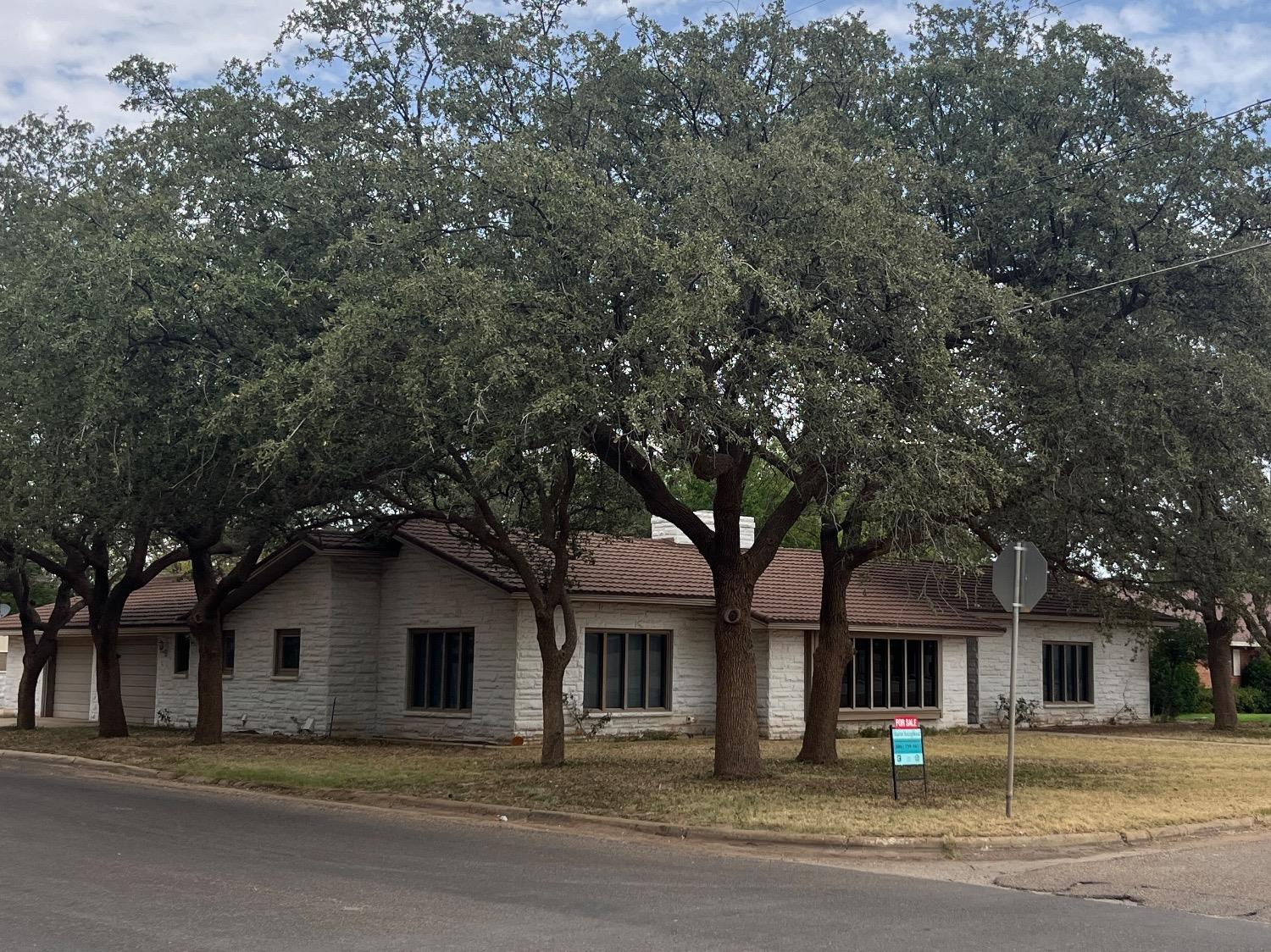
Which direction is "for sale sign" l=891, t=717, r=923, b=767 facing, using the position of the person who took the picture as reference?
facing the viewer

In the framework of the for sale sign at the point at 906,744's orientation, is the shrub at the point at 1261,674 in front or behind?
behind

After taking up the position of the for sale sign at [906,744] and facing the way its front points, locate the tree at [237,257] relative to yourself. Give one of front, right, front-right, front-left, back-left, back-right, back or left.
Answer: right

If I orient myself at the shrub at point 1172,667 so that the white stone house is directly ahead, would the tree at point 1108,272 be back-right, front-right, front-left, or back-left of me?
front-left
